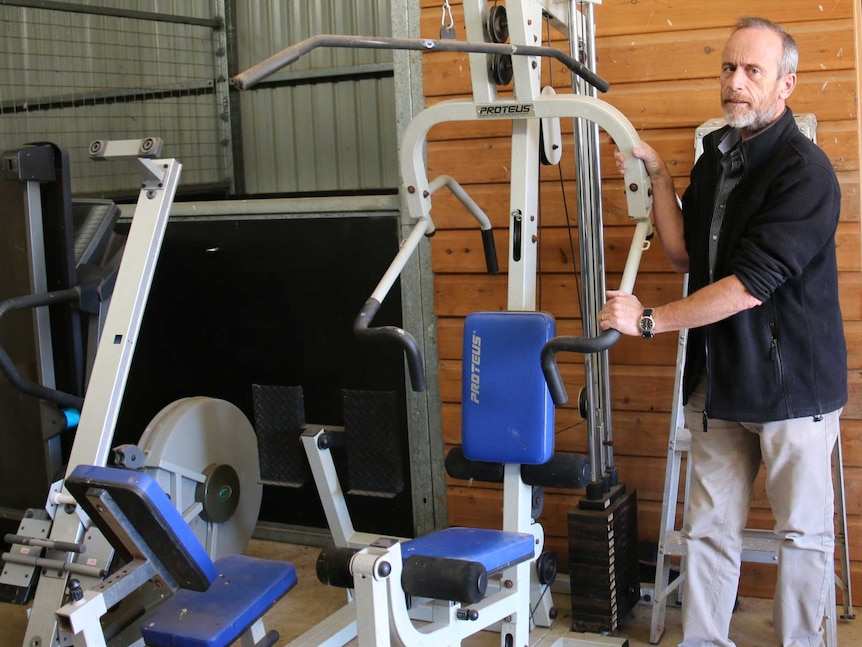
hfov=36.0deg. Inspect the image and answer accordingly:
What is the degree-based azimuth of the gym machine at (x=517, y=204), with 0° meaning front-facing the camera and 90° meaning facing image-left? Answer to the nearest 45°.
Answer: approximately 45°

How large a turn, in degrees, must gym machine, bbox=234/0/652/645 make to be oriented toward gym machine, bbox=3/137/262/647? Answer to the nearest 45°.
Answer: approximately 45° to its right
